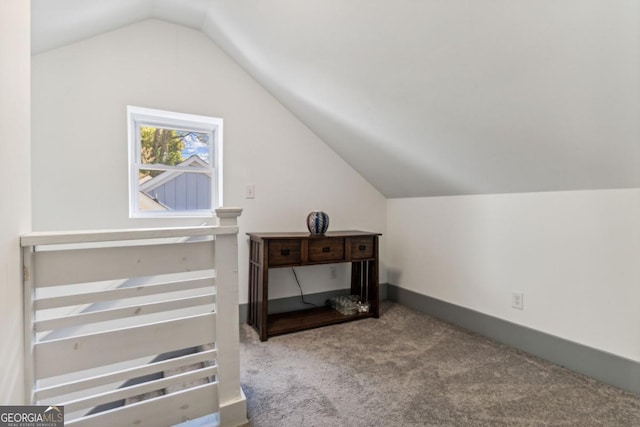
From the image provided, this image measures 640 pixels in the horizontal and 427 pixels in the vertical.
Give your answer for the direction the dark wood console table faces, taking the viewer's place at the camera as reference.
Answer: facing the viewer and to the right of the viewer
